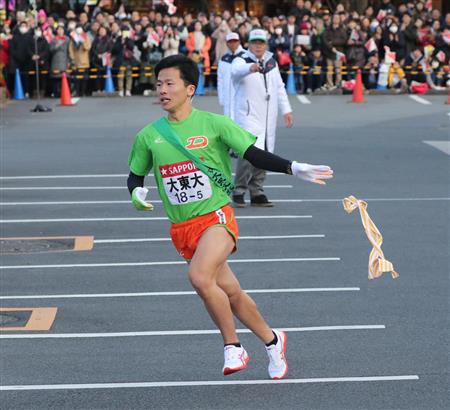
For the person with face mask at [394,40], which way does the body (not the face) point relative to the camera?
toward the camera

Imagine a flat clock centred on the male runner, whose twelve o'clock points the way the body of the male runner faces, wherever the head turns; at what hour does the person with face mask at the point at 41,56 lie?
The person with face mask is roughly at 4 o'clock from the male runner.

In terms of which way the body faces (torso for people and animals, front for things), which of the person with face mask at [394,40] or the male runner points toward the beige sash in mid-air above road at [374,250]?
the person with face mask

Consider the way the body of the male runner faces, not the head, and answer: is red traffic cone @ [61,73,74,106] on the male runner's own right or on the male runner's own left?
on the male runner's own right

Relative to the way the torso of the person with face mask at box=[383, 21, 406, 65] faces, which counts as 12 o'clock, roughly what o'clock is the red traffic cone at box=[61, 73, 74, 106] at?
The red traffic cone is roughly at 2 o'clock from the person with face mask.

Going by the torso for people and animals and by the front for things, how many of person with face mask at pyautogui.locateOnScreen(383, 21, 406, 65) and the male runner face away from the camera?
0

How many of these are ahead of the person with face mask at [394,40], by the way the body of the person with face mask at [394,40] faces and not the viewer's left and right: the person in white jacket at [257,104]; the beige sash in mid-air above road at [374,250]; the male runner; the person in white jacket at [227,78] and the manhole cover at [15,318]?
5

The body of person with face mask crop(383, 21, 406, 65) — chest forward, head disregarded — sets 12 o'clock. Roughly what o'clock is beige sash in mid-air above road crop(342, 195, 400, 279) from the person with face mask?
The beige sash in mid-air above road is roughly at 12 o'clock from the person with face mask.

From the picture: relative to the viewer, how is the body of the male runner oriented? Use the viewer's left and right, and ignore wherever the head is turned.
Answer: facing the viewer and to the left of the viewer

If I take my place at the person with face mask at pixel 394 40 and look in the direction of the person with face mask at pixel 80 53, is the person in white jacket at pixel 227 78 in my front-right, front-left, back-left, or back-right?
front-left

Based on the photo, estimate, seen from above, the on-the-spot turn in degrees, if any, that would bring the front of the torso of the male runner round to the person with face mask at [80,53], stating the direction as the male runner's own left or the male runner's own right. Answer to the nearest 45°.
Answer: approximately 135° to the male runner's own right

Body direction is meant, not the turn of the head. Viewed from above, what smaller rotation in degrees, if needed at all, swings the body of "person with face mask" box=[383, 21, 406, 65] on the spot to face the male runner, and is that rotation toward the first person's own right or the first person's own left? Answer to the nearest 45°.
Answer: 0° — they already face them

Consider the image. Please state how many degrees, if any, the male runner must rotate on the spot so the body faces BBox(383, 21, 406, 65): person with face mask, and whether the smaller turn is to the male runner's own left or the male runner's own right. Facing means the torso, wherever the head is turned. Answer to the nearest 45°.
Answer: approximately 135° to the male runner's own right

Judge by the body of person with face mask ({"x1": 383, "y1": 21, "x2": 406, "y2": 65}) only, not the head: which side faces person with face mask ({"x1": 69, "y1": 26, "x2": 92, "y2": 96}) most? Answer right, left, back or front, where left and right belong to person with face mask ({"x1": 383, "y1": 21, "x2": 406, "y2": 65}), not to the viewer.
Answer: right

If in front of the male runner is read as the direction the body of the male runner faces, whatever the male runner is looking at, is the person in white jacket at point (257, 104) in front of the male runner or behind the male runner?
behind
